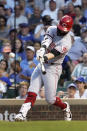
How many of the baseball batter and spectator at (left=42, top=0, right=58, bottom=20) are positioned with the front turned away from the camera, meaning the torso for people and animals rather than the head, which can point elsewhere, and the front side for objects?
0

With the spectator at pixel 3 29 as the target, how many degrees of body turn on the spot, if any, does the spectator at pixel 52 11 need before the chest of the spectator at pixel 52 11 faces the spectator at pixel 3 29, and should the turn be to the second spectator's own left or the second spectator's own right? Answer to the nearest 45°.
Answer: approximately 90° to the second spectator's own right

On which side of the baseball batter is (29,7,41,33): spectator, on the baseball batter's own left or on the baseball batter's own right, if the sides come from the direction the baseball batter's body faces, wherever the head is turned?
on the baseball batter's own right

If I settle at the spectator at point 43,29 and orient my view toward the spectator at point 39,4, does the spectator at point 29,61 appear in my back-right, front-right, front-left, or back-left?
back-left

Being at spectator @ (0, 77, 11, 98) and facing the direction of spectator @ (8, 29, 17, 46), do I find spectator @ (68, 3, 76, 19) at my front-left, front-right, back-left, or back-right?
front-right

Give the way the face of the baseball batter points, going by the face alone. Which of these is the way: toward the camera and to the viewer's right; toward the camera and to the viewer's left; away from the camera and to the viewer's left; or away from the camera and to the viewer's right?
toward the camera and to the viewer's left

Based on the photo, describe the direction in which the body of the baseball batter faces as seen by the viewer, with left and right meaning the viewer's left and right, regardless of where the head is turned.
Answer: facing the viewer and to the left of the viewer

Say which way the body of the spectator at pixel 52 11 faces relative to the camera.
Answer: toward the camera

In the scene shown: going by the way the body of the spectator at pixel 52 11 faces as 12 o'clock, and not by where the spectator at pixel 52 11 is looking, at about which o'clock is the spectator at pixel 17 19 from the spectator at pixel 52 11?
the spectator at pixel 17 19 is roughly at 3 o'clock from the spectator at pixel 52 11.
